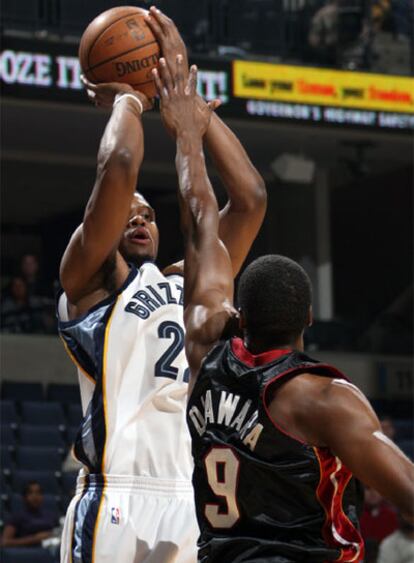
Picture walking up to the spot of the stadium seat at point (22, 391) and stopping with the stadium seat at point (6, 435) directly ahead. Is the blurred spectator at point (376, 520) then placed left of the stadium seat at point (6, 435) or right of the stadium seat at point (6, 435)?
left

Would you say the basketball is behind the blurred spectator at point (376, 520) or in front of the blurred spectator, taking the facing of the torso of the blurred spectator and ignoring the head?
in front

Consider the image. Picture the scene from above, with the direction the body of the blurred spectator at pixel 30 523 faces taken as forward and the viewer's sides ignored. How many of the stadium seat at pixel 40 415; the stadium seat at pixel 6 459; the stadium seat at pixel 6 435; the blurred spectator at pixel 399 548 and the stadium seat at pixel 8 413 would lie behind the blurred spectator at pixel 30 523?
4

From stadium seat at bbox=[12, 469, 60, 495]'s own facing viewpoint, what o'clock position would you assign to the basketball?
The basketball is roughly at 12 o'clock from the stadium seat.

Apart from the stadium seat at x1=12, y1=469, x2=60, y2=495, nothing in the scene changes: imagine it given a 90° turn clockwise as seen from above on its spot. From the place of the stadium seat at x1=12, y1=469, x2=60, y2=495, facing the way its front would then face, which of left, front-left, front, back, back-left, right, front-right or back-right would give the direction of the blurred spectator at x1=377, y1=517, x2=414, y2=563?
back-left

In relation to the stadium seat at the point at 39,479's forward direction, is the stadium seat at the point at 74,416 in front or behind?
behind

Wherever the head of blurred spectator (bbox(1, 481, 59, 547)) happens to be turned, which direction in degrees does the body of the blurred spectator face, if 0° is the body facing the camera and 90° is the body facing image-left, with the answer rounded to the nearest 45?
approximately 0°

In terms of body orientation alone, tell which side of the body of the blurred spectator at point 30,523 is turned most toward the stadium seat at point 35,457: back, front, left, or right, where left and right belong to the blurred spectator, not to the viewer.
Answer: back

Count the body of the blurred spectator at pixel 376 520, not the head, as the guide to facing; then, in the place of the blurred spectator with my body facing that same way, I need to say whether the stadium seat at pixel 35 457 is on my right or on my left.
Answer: on my right
